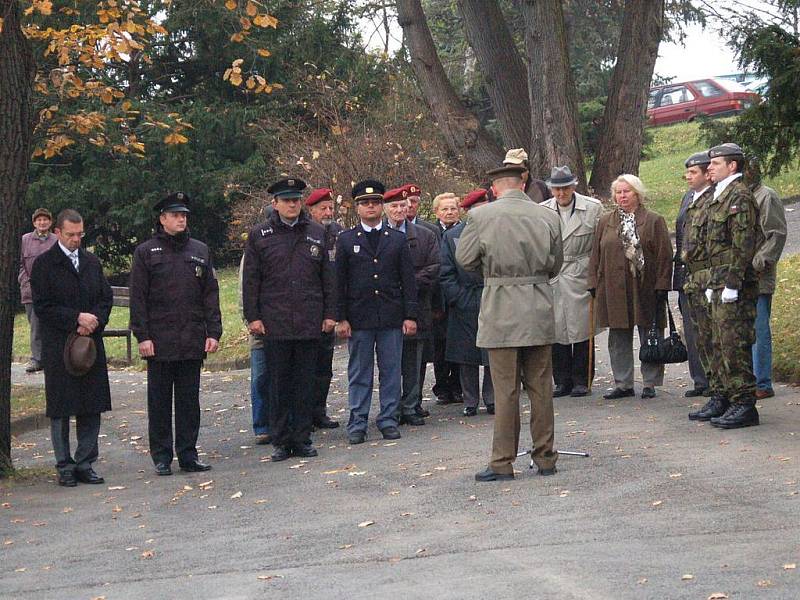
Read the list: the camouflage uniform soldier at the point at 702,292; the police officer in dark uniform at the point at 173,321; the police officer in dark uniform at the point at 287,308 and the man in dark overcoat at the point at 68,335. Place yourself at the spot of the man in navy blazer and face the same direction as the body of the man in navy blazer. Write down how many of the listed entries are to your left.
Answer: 1

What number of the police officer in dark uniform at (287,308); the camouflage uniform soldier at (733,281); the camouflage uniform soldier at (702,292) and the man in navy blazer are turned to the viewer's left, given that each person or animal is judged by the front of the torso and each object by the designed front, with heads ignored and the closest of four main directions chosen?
2

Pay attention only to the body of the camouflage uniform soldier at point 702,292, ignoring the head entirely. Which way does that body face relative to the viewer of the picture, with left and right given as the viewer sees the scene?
facing to the left of the viewer

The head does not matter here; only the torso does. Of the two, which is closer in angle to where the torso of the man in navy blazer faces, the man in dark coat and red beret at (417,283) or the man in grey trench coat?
the man in grey trench coat

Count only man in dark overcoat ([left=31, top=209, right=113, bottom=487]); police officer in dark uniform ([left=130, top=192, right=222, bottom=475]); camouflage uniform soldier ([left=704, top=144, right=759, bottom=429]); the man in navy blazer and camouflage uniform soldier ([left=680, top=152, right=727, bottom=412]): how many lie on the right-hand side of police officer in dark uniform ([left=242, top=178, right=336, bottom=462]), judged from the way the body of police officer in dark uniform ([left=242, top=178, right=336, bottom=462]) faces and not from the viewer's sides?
2

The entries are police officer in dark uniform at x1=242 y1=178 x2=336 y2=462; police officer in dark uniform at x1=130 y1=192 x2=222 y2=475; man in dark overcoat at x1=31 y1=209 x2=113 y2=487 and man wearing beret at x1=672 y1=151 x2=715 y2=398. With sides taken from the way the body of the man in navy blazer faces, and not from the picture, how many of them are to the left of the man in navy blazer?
1

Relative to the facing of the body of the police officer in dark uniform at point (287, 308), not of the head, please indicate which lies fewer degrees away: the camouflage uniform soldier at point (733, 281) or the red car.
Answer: the camouflage uniform soldier

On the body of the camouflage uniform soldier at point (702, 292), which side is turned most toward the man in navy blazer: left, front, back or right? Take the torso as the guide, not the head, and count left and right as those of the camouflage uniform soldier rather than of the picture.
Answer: front

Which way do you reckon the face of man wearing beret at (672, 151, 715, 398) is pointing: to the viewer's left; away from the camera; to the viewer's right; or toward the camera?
to the viewer's left

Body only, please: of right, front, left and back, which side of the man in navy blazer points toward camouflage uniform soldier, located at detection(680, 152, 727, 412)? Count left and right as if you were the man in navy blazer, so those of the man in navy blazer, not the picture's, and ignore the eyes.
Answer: left
